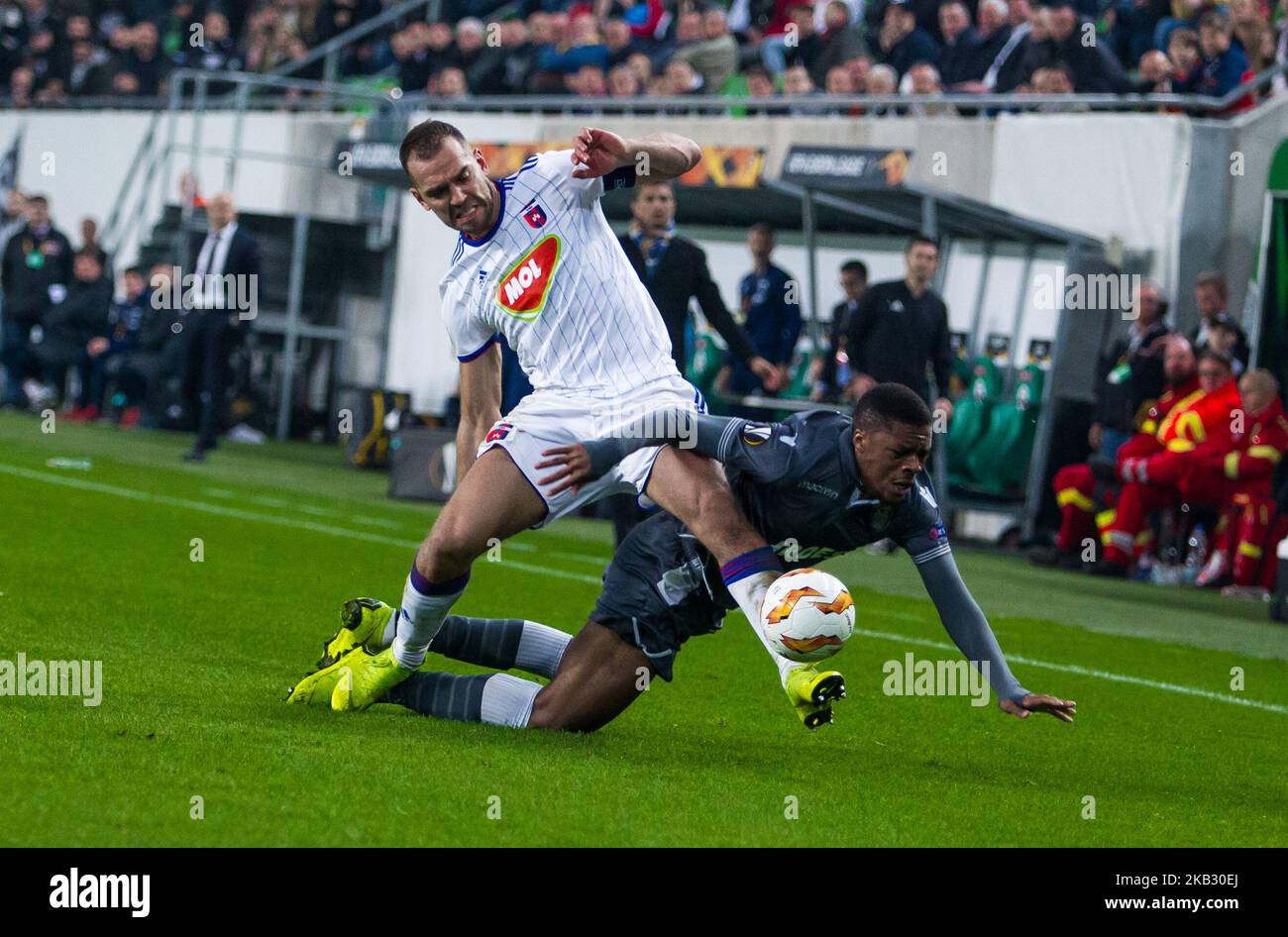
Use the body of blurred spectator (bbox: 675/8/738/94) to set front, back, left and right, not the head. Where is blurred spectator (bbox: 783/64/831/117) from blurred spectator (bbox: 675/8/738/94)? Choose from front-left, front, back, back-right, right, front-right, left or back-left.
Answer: front-left

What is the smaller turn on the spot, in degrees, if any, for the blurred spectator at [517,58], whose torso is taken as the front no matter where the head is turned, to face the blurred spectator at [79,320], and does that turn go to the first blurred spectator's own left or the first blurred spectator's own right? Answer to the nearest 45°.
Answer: approximately 90° to the first blurred spectator's own right

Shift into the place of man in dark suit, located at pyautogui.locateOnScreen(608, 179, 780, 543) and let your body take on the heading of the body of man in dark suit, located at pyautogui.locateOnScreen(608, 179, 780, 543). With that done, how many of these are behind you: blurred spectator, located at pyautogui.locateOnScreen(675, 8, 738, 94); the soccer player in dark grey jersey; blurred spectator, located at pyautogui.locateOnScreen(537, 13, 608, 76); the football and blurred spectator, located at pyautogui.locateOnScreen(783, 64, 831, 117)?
3

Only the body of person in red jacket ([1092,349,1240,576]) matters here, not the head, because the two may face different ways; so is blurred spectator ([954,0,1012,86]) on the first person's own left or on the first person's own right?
on the first person's own right

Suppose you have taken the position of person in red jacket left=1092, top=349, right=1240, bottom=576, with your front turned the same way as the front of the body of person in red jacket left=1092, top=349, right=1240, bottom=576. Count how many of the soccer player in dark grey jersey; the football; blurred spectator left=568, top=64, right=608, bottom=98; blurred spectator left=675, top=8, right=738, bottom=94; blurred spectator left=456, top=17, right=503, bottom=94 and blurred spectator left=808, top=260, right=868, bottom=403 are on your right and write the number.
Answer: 4

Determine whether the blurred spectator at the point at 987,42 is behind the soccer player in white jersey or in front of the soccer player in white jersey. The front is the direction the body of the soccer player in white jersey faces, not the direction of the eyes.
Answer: behind

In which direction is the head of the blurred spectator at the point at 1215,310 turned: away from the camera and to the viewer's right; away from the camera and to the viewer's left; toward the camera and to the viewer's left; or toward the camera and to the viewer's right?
toward the camera and to the viewer's left

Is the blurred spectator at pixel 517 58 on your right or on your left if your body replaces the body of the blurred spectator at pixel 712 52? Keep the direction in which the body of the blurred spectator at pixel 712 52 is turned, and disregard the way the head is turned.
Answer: on your right

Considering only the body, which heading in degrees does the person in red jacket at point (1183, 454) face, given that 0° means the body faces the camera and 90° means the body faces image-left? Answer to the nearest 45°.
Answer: approximately 45°

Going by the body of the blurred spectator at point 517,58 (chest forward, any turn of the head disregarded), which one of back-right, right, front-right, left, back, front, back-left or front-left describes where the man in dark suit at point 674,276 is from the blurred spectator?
front

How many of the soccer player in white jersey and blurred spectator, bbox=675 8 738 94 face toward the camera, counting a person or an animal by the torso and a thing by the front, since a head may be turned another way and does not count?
2

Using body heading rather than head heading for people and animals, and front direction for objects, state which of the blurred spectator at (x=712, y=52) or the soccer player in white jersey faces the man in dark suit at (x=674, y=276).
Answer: the blurred spectator

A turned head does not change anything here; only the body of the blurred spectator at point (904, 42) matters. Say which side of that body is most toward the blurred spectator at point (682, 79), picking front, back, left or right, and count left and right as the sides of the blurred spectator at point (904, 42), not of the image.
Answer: right

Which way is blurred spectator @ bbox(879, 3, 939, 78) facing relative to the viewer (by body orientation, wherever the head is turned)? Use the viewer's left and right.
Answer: facing the viewer and to the left of the viewer
